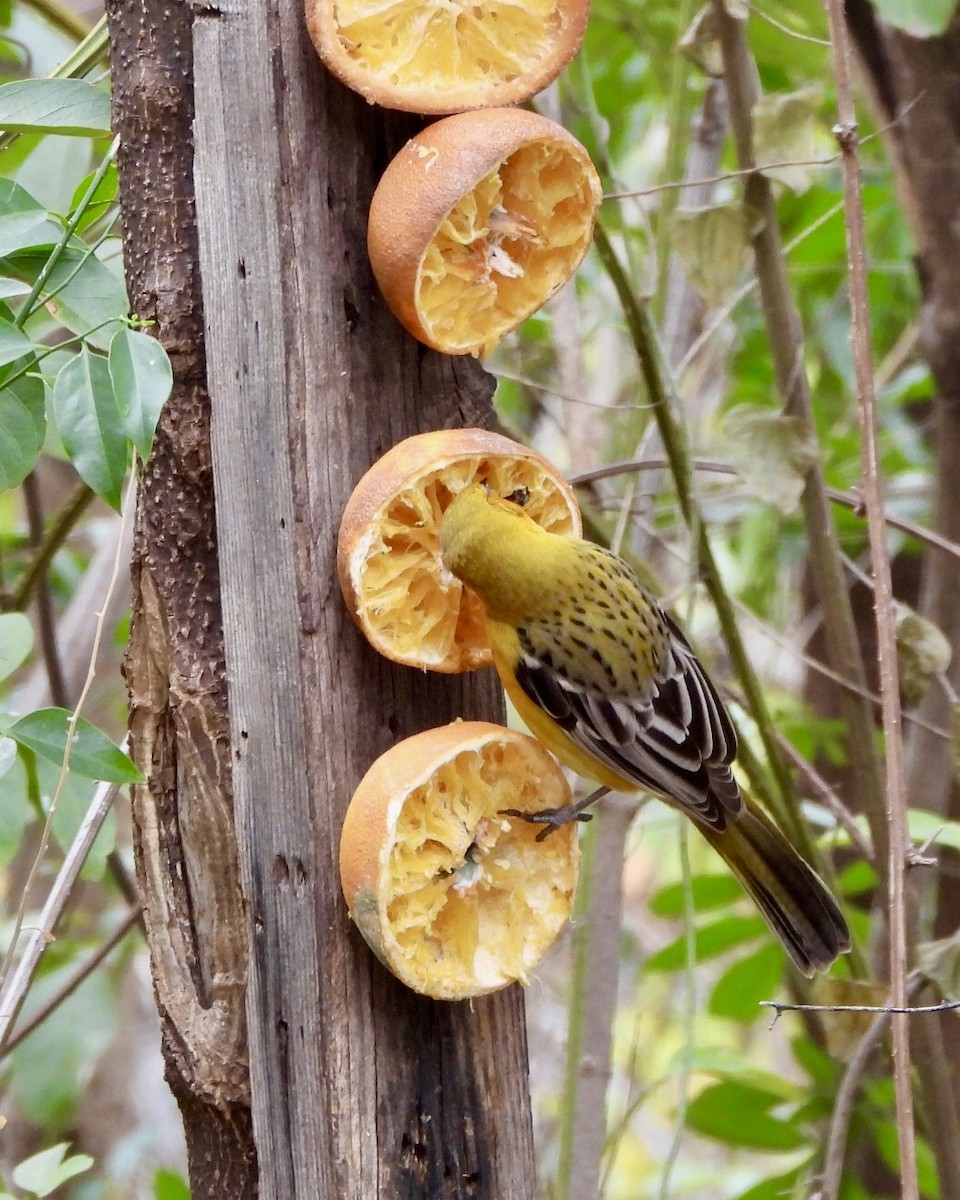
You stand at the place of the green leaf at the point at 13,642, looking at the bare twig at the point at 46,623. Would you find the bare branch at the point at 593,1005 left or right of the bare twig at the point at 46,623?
right

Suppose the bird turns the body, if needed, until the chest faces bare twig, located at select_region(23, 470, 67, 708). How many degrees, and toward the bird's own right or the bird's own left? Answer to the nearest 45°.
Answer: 0° — it already faces it

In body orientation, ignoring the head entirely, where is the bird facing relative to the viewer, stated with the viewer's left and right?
facing away from the viewer and to the left of the viewer

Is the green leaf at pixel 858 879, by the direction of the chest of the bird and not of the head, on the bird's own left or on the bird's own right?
on the bird's own right

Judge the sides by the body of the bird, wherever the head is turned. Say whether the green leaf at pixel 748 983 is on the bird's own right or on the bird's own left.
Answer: on the bird's own right
